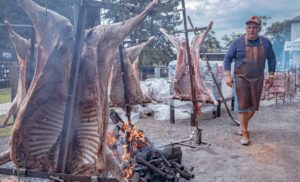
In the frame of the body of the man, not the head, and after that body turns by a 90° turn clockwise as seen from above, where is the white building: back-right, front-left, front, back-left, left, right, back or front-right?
right

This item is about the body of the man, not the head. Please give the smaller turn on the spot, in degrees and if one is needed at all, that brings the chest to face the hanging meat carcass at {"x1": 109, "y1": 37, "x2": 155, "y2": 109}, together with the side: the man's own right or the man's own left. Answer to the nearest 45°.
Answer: approximately 45° to the man's own right

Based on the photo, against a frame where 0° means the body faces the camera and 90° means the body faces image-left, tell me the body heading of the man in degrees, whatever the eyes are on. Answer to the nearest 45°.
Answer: approximately 0°

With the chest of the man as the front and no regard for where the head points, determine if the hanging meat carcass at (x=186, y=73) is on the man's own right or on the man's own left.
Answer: on the man's own right

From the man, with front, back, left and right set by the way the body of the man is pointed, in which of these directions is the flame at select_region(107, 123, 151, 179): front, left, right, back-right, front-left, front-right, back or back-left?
front-right
